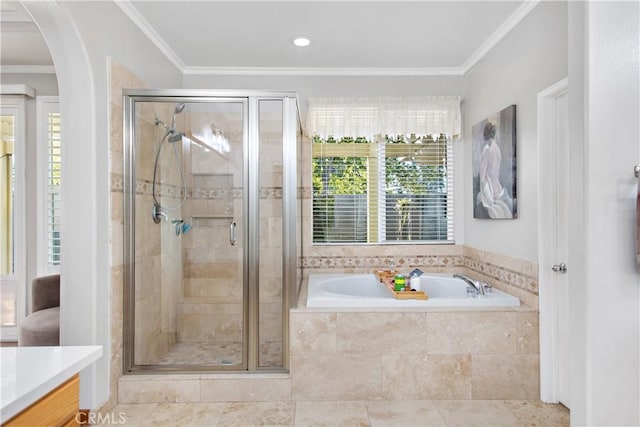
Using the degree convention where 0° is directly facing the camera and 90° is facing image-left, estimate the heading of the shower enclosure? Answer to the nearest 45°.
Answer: approximately 0°

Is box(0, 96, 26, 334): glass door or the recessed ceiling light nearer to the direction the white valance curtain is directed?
the recessed ceiling light

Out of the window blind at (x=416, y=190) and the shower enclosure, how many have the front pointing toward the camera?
2

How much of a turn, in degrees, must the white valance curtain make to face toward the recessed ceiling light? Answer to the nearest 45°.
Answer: approximately 45° to its right

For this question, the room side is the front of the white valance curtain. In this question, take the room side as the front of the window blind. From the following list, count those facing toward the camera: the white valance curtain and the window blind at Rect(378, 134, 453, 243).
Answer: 2

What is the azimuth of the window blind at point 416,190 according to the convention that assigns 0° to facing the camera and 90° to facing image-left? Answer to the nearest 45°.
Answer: approximately 0°

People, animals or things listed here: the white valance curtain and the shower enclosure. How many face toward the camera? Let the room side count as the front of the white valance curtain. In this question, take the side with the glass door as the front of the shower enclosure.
2
